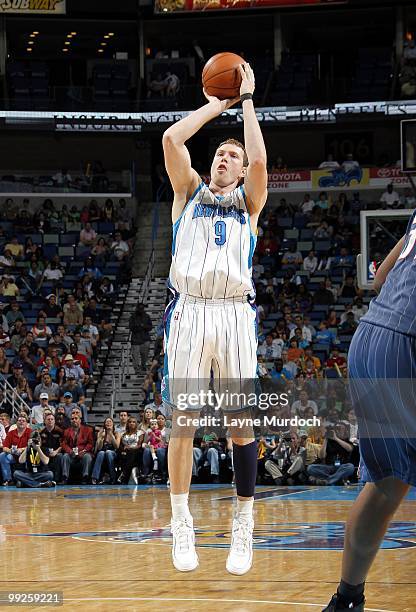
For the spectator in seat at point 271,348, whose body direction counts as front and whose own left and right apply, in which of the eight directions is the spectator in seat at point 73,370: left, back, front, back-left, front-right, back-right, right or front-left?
right

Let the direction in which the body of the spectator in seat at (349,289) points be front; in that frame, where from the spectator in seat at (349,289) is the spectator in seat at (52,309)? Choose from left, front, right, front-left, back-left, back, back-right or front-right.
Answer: right

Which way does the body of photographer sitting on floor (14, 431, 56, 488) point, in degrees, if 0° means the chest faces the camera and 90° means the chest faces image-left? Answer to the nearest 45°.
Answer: approximately 0°

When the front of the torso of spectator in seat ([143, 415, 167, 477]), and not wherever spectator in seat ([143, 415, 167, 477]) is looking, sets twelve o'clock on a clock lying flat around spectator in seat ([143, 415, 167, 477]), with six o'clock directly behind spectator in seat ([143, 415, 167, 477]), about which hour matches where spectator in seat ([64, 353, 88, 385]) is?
spectator in seat ([64, 353, 88, 385]) is roughly at 5 o'clock from spectator in seat ([143, 415, 167, 477]).

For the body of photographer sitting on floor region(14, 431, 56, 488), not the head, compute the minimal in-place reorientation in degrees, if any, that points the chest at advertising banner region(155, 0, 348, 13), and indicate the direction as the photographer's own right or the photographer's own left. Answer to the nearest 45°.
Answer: approximately 135° to the photographer's own left

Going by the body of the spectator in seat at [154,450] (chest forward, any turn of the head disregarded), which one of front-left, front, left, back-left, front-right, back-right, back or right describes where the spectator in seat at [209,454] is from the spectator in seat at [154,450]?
left

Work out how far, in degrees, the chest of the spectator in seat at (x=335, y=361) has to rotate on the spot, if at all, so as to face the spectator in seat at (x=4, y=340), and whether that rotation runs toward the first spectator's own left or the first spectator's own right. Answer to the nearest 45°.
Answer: approximately 90° to the first spectator's own right

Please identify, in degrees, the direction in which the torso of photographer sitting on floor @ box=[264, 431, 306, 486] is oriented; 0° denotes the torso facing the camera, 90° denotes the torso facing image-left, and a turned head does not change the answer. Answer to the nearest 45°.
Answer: approximately 45°

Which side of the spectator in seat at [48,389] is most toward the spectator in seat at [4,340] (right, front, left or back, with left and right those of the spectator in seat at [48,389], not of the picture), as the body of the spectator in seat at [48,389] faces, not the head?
back

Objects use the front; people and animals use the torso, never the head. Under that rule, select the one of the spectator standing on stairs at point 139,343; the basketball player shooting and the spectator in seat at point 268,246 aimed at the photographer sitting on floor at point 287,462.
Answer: the spectator in seat at point 268,246

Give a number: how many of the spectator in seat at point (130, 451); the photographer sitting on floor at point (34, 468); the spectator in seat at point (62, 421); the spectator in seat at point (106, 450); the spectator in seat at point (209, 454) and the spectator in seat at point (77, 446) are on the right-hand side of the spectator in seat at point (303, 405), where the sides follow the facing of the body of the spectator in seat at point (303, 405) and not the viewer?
6

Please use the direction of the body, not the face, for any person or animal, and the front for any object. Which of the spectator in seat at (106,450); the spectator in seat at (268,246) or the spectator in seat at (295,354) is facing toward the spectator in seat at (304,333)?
the spectator in seat at (268,246)
